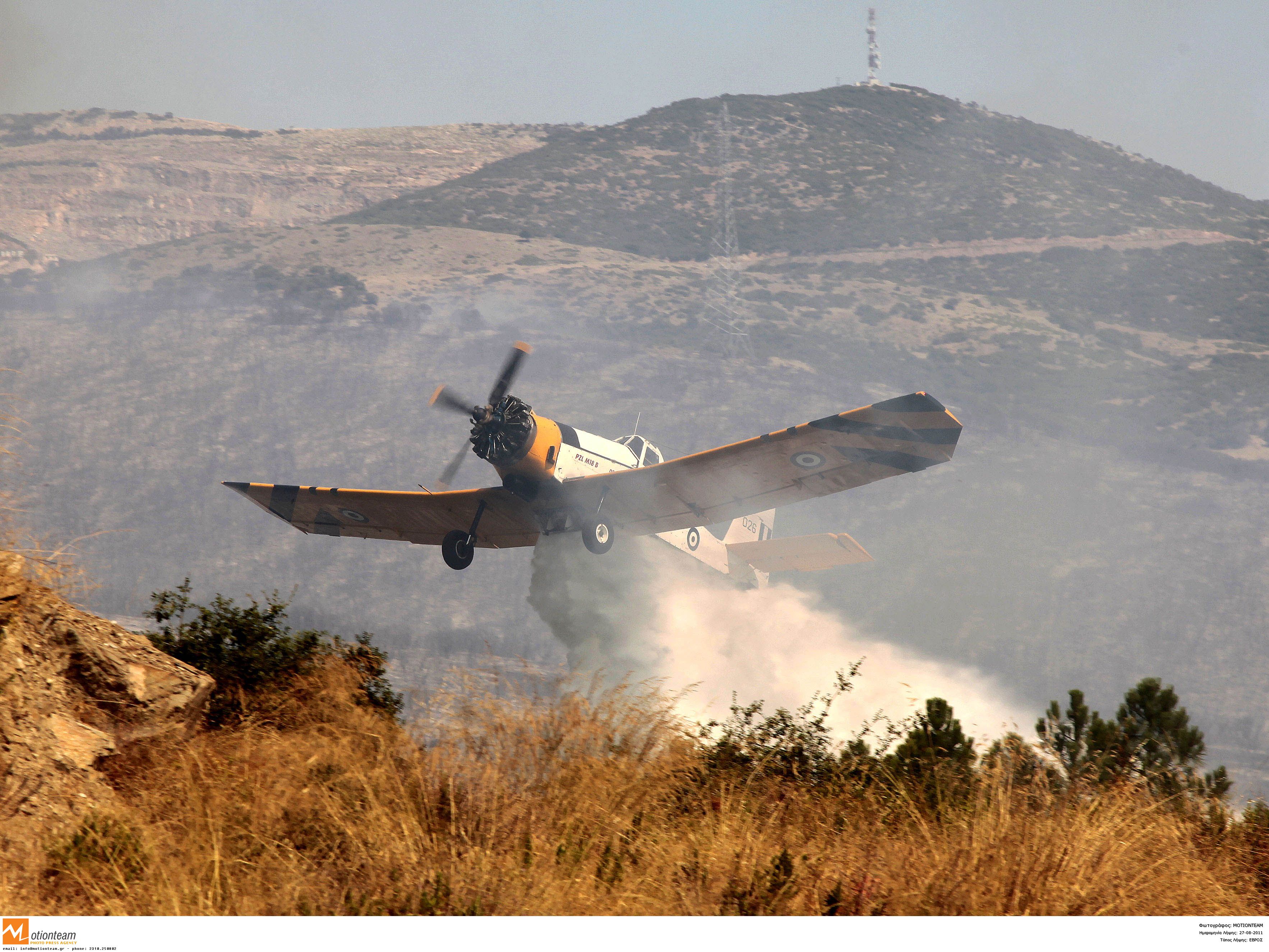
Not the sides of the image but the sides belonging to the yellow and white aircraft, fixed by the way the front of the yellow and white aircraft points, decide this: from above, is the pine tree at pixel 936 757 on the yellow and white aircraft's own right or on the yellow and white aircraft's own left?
on the yellow and white aircraft's own left

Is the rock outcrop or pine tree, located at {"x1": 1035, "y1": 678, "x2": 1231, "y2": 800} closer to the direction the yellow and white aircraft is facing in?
the rock outcrop

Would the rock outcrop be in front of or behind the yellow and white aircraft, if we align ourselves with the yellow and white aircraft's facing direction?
in front

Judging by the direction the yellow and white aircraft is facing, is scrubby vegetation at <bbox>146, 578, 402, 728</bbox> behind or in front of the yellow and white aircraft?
in front

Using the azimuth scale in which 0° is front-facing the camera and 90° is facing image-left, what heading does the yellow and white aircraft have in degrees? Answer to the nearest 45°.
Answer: approximately 45°

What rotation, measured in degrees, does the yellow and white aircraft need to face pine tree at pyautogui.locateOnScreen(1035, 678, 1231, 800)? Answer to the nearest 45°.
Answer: approximately 90° to its left
